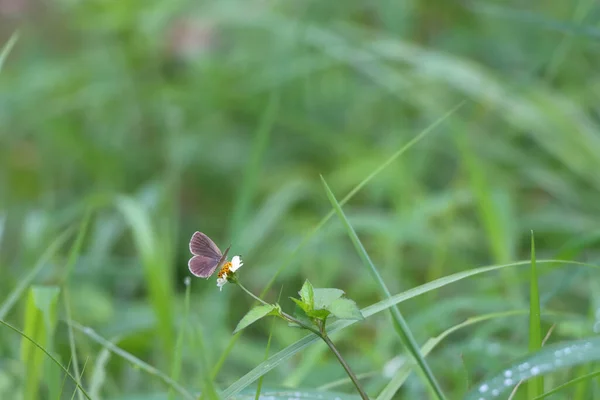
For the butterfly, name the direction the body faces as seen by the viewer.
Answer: to the viewer's right
